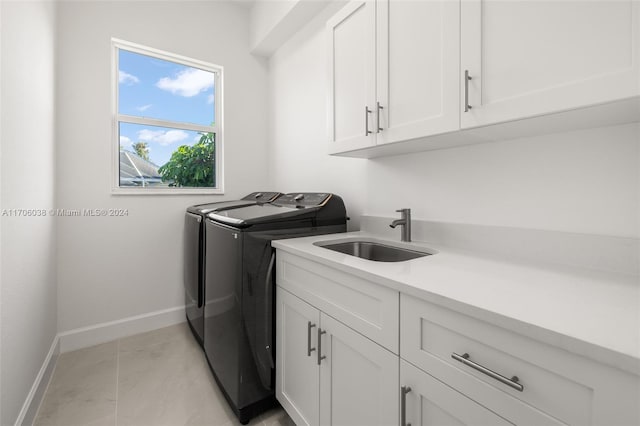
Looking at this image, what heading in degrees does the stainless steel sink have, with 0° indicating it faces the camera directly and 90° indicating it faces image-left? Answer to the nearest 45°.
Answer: approximately 45°

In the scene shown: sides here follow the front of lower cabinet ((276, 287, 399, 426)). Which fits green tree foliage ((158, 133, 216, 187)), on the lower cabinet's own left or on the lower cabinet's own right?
on the lower cabinet's own right

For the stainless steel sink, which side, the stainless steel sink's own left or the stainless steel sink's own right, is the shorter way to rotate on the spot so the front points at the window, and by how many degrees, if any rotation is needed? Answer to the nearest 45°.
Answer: approximately 45° to the stainless steel sink's own right

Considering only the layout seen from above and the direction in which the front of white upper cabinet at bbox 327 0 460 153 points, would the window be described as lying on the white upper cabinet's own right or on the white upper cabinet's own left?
on the white upper cabinet's own right

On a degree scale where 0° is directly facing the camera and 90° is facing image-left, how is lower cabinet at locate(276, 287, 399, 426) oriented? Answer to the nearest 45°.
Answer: approximately 45°
